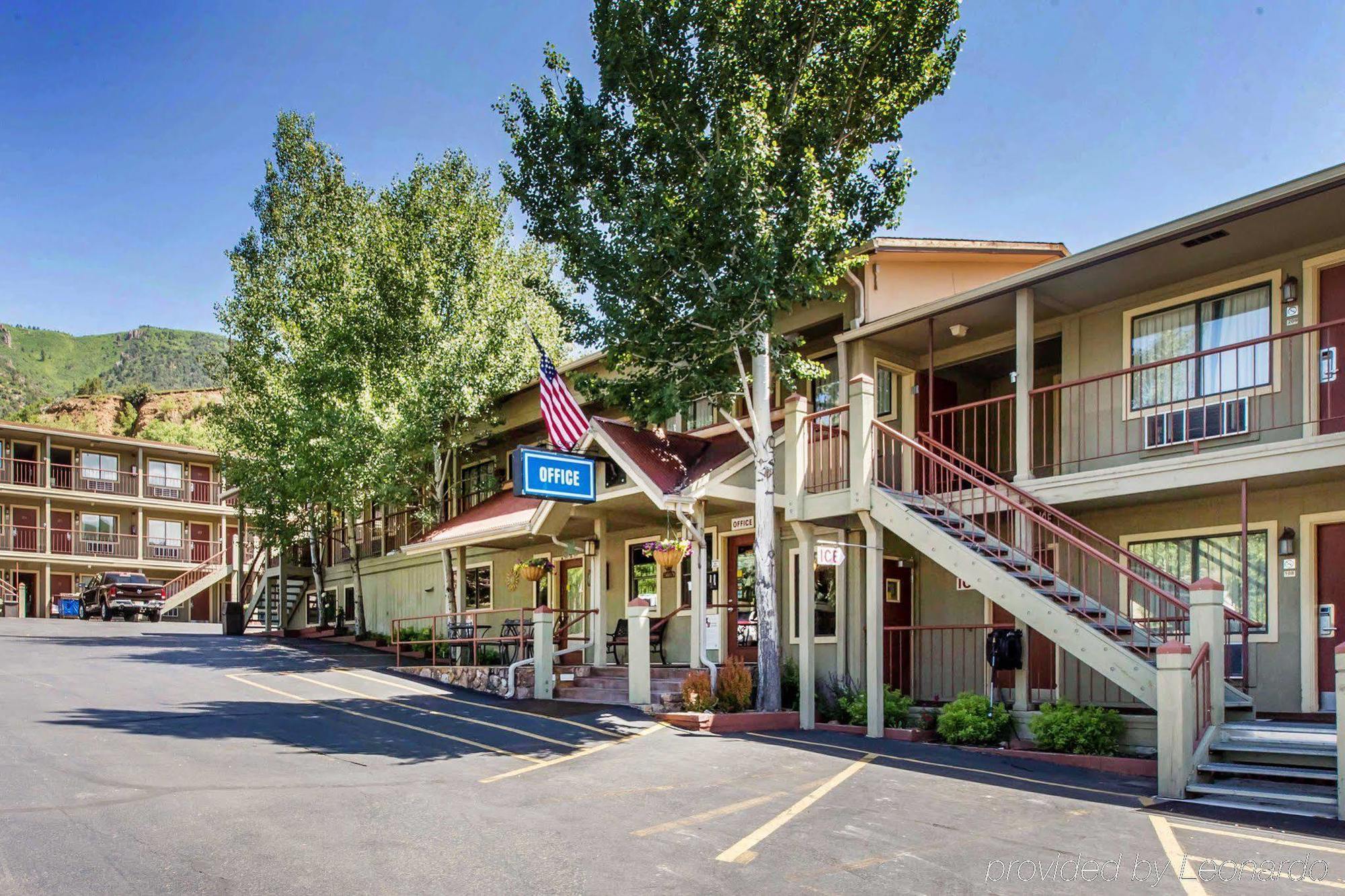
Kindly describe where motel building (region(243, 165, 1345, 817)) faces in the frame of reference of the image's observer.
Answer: facing the viewer and to the left of the viewer

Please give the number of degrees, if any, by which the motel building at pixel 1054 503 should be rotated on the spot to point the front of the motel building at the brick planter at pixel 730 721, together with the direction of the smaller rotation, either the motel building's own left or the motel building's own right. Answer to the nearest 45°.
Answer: approximately 45° to the motel building's own right
